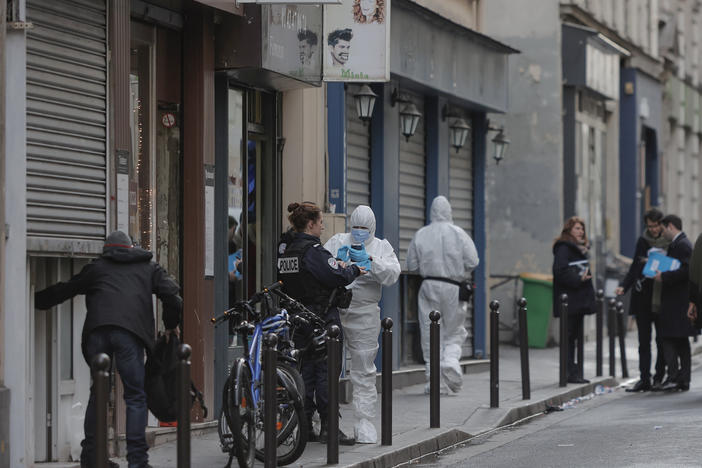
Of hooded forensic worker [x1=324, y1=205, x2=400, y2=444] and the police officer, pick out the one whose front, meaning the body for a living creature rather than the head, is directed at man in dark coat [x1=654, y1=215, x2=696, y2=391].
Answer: the police officer

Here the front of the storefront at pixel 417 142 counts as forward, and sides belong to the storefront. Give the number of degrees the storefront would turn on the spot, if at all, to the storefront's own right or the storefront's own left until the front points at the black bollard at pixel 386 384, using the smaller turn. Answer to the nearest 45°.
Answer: approximately 45° to the storefront's own right

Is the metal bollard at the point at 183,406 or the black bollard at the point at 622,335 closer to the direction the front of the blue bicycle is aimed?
the metal bollard

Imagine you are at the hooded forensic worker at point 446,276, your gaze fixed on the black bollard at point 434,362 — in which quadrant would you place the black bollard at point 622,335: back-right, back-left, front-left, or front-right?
back-left

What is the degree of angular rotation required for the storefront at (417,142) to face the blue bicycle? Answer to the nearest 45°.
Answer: approximately 45° to its right

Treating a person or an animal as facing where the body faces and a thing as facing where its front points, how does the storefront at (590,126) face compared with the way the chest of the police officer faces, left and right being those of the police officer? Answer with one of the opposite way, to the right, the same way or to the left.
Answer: to the right

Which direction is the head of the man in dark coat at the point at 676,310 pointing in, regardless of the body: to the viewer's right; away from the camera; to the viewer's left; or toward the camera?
to the viewer's left

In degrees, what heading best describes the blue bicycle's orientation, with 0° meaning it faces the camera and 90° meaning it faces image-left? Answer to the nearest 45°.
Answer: approximately 0°

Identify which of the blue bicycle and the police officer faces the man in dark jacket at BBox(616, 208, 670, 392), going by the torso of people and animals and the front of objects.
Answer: the police officer

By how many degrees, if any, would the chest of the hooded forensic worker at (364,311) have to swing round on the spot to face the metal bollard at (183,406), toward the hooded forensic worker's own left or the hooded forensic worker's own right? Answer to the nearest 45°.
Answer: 0° — they already face it
